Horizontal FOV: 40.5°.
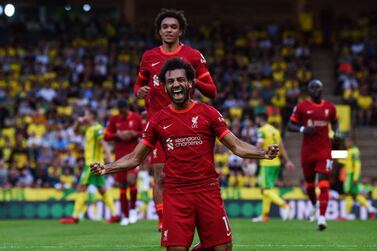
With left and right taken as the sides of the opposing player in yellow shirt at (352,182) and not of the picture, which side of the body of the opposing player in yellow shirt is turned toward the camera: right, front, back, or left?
left

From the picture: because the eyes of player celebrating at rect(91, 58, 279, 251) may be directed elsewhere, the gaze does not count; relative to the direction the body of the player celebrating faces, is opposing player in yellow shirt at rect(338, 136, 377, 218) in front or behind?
behind

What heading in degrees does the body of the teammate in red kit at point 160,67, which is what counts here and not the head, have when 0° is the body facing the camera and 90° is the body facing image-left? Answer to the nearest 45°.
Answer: approximately 0°

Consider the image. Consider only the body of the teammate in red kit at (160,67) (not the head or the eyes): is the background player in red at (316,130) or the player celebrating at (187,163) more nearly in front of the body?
the player celebrating

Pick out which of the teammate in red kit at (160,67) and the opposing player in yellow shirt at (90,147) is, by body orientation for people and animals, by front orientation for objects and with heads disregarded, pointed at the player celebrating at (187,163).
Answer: the teammate in red kit
